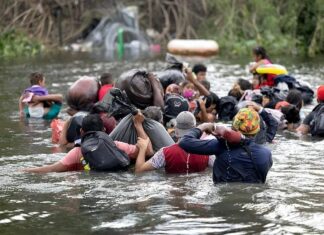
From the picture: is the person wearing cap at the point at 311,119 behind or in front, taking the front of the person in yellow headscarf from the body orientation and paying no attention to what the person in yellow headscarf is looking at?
in front

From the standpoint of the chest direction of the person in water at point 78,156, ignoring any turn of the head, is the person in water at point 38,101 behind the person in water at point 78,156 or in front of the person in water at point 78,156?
in front

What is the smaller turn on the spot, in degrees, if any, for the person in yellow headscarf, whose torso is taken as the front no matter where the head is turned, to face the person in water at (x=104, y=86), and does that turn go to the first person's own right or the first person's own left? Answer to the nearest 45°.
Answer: approximately 45° to the first person's own left

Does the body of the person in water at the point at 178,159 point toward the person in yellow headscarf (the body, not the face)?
no

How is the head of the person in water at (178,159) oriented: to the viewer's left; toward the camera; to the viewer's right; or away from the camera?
away from the camera

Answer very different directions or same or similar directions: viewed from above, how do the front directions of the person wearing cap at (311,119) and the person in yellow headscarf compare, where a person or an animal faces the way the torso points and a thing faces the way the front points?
same or similar directions

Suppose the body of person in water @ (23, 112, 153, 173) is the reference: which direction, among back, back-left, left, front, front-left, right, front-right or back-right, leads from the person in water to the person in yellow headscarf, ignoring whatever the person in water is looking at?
back-right

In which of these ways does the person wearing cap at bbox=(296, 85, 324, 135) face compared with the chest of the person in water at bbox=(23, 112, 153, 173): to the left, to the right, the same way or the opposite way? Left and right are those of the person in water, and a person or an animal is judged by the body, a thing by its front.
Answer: the same way

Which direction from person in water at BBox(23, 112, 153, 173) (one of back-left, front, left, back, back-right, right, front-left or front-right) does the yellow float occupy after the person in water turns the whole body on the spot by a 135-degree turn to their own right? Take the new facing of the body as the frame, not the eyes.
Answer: left

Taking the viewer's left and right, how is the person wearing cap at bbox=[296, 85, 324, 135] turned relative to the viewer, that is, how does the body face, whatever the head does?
facing away from the viewer

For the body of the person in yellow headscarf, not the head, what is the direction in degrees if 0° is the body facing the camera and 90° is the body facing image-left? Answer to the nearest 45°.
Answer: approximately 180°

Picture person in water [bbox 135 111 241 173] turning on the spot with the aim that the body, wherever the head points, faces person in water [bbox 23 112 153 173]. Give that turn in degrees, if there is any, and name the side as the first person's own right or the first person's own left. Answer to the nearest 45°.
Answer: approximately 90° to the first person's own left

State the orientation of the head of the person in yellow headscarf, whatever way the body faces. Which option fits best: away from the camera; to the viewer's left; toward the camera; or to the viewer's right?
away from the camera

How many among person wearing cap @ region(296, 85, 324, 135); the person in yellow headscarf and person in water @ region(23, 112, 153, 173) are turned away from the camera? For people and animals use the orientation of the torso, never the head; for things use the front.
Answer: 3

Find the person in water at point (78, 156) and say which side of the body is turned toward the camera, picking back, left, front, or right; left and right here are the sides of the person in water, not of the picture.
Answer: back

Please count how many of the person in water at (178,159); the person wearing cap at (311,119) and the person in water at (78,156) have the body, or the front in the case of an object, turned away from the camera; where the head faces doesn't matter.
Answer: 3

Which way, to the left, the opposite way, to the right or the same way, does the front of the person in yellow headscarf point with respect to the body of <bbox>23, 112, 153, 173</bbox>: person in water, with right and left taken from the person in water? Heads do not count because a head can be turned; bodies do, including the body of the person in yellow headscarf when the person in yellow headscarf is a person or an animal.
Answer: the same way

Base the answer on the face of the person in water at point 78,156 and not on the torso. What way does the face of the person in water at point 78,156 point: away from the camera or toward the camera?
away from the camera

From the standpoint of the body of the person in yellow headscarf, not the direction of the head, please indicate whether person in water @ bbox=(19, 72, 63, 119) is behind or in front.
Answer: in front

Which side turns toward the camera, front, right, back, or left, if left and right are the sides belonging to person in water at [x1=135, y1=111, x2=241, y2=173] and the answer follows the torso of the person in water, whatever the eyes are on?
back

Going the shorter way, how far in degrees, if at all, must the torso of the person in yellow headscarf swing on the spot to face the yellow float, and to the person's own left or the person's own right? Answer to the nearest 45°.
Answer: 0° — they already face it
